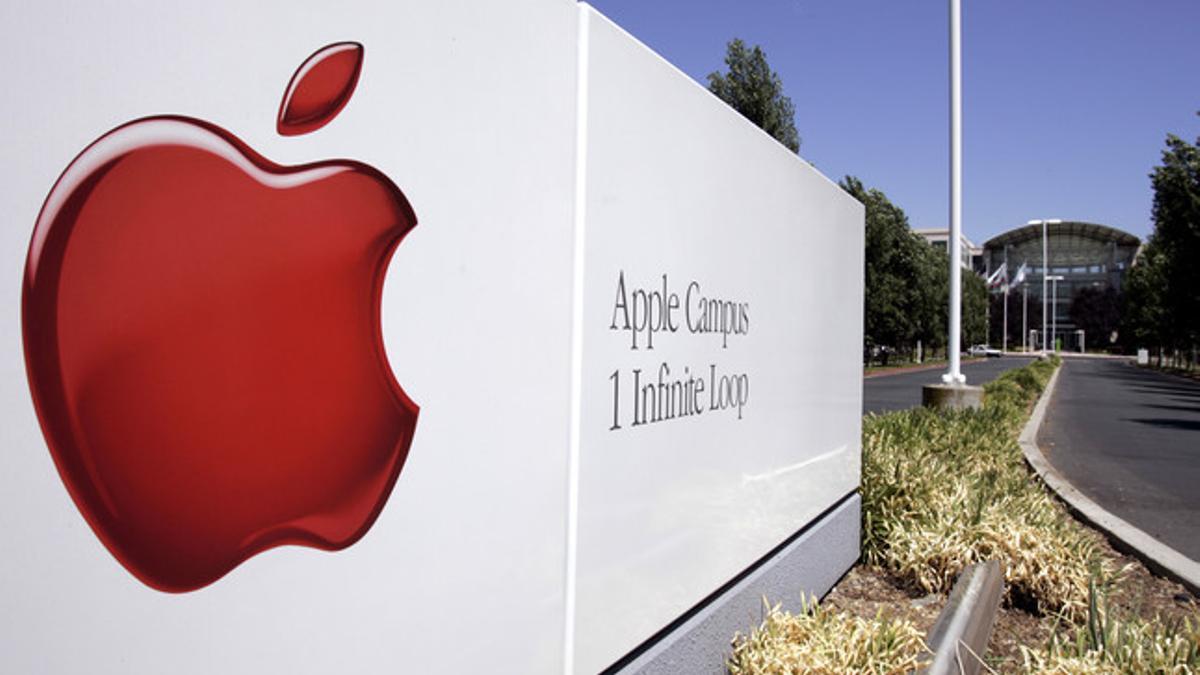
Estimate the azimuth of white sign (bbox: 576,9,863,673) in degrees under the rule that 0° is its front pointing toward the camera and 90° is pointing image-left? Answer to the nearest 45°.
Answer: approximately 315°

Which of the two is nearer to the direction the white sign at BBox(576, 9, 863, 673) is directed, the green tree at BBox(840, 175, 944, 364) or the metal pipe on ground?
the metal pipe on ground

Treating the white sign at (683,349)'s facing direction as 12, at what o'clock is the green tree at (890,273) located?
The green tree is roughly at 8 o'clock from the white sign.

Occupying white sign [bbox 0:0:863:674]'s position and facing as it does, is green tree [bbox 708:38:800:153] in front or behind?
behind
